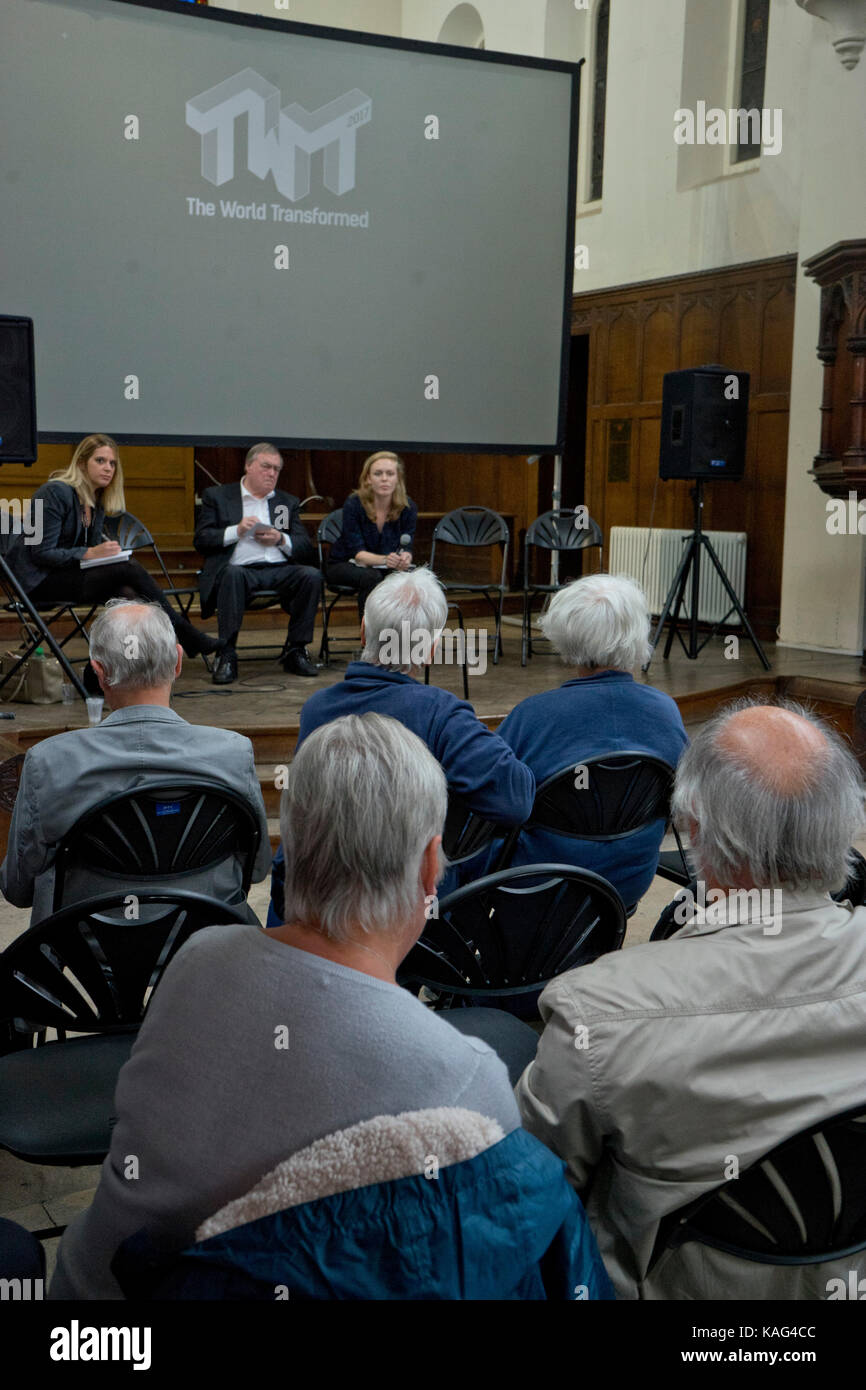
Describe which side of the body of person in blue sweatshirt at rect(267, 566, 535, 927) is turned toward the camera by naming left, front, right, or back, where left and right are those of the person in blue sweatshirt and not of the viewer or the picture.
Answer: back

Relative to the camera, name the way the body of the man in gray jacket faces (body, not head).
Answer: away from the camera

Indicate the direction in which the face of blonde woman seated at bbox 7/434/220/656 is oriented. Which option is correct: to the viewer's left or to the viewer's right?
to the viewer's right

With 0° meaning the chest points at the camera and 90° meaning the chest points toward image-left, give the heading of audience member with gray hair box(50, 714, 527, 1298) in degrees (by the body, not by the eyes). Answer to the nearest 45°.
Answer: approximately 180°

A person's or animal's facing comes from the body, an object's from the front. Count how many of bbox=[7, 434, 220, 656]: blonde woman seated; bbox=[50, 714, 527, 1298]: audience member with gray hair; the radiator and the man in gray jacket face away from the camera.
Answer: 2

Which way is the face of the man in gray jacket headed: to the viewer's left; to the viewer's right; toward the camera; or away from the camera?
away from the camera

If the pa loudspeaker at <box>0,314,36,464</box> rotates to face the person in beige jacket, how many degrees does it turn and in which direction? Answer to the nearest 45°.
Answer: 0° — it already faces them

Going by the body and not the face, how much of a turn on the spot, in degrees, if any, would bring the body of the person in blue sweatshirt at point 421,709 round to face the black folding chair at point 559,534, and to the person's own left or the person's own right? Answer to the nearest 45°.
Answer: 0° — they already face it

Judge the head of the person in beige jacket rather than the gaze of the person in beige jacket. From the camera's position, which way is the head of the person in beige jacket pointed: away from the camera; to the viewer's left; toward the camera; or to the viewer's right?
away from the camera

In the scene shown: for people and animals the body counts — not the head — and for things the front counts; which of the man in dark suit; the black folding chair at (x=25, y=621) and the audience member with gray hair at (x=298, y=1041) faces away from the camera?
the audience member with gray hair

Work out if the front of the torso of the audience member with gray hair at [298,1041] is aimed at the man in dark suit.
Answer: yes

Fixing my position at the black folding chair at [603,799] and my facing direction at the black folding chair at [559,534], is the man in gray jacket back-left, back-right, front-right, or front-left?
back-left
